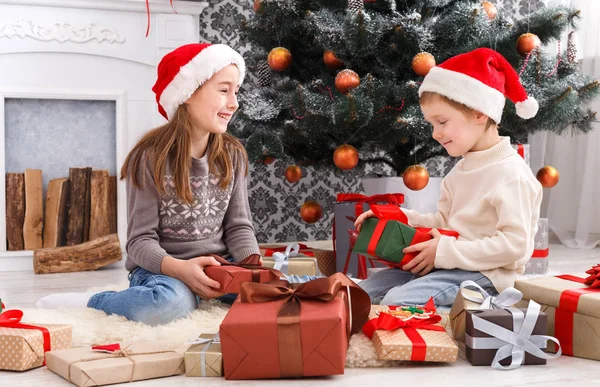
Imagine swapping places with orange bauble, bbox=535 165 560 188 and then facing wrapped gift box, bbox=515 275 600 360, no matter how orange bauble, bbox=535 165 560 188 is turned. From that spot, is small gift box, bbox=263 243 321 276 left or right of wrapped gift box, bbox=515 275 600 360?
right

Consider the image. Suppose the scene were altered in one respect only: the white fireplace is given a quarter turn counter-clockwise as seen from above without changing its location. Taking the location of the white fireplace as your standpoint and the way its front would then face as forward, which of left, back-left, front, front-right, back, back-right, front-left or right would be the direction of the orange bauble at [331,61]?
front-right

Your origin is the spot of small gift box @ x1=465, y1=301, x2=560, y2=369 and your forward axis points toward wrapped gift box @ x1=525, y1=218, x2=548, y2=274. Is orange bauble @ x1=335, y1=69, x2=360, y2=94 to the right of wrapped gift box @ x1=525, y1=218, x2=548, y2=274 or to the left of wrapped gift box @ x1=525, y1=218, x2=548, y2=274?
left

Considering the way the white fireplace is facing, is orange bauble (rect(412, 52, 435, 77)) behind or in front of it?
in front

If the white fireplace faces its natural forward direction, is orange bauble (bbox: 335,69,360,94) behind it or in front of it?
in front

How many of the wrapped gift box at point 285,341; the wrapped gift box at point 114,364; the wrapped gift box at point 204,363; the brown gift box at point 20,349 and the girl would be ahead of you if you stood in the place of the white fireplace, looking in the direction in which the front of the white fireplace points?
5

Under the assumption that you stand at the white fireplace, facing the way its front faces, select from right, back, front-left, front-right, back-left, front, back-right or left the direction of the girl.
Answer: front

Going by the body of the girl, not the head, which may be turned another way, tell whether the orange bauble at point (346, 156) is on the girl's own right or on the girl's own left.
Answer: on the girl's own left

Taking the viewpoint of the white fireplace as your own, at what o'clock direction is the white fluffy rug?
The white fluffy rug is roughly at 12 o'clock from the white fireplace.

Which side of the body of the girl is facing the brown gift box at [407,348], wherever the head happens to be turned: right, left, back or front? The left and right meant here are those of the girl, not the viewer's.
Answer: front

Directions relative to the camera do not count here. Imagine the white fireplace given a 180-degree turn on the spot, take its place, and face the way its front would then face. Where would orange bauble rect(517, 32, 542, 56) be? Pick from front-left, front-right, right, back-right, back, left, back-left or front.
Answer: back-right

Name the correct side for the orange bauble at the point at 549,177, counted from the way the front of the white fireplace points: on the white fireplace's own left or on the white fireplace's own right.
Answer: on the white fireplace's own left

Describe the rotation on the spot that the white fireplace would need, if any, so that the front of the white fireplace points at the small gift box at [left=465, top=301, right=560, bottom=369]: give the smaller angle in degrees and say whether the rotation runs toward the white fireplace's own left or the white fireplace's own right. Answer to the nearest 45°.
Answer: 0° — it already faces it

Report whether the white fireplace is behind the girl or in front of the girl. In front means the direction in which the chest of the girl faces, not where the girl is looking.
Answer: behind

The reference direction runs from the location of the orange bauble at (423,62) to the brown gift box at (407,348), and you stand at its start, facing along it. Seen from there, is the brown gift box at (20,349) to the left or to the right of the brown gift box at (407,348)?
right

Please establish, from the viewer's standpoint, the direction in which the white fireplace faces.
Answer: facing the viewer

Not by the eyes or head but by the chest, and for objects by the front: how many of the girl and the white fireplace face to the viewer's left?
0
